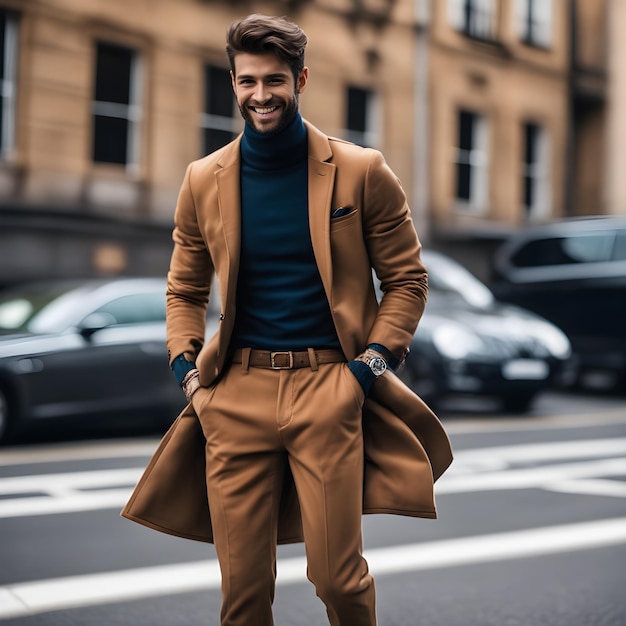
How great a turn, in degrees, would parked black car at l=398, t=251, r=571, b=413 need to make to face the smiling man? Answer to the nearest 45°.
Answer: approximately 45° to its right

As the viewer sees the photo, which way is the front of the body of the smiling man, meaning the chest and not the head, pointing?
toward the camera

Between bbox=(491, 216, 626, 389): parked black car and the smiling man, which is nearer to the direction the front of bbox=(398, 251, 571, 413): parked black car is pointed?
the smiling man

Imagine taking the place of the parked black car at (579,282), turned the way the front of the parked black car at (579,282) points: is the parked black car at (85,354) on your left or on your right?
on your right

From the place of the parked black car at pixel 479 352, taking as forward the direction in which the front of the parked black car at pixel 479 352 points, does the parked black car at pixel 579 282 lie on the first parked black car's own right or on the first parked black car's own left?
on the first parked black car's own left

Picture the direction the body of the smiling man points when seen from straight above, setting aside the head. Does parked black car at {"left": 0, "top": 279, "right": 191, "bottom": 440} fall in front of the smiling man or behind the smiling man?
behind

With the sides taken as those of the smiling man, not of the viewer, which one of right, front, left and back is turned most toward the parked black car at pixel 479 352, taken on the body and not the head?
back

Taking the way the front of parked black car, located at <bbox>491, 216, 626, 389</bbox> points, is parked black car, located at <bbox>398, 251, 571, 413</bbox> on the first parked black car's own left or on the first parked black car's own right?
on the first parked black car's own right

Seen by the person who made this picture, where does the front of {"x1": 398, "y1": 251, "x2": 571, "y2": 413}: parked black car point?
facing the viewer and to the right of the viewer
